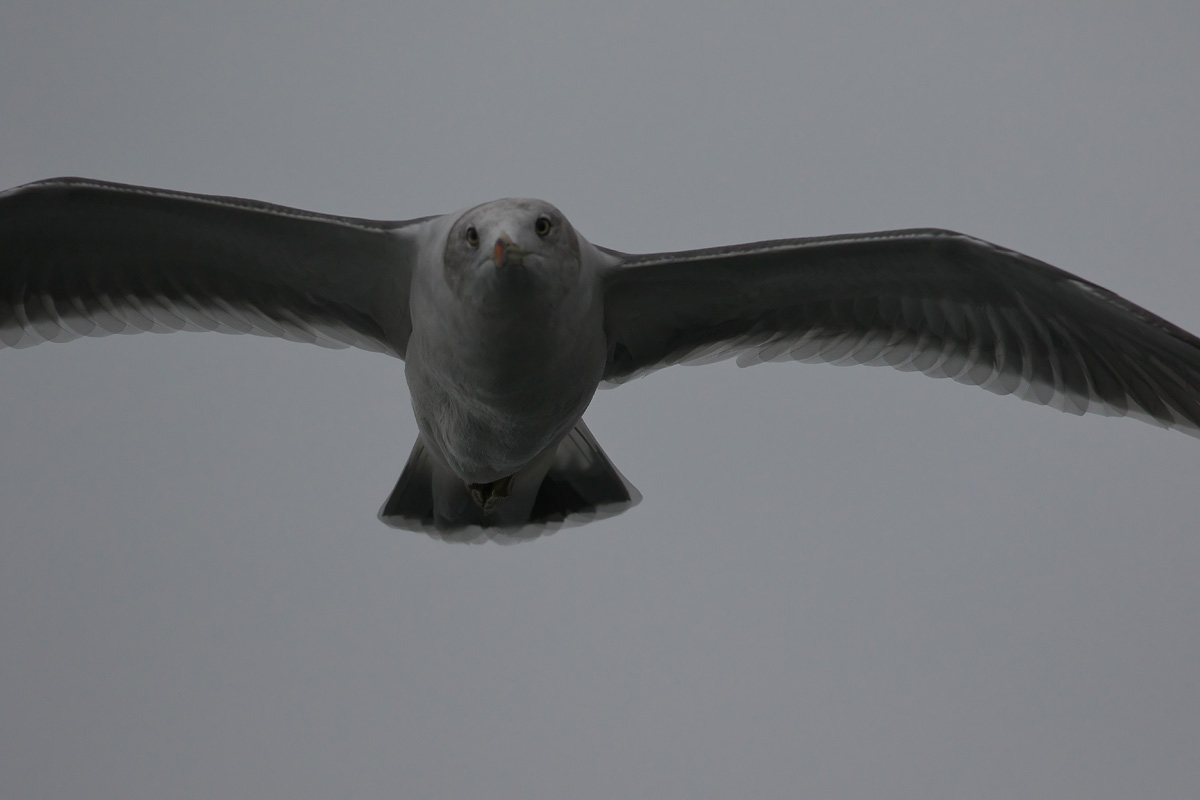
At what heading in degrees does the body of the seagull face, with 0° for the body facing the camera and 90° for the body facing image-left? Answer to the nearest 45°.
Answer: approximately 0°
